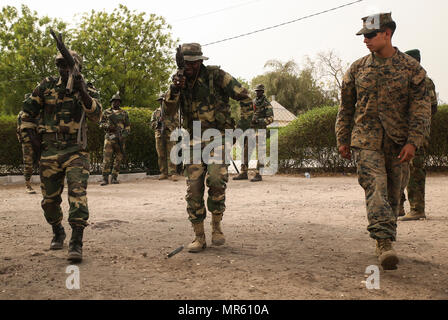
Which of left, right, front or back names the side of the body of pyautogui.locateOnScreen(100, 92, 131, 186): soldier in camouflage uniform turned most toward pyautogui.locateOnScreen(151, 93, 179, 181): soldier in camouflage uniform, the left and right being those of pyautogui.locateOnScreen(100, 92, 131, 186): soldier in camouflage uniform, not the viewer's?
left

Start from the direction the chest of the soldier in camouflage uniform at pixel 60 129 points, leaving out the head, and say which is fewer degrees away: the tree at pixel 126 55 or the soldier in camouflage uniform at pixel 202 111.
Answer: the soldier in camouflage uniform

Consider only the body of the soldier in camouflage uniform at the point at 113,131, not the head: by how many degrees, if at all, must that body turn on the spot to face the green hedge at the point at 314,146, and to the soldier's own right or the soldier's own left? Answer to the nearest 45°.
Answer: approximately 90° to the soldier's own left

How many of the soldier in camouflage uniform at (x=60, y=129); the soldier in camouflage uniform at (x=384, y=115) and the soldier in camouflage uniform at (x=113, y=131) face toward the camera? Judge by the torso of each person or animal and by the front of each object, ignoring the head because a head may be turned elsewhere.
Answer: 3

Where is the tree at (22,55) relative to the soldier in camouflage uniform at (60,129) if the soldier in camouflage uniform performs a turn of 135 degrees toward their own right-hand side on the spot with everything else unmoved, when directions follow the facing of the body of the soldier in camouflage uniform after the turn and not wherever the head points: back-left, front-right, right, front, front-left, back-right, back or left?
front-right

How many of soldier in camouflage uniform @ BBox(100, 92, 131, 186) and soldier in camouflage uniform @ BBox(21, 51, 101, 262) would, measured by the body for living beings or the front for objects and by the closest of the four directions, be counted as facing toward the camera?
2

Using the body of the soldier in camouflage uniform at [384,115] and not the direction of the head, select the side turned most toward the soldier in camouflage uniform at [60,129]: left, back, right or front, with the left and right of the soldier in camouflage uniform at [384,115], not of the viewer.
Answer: right

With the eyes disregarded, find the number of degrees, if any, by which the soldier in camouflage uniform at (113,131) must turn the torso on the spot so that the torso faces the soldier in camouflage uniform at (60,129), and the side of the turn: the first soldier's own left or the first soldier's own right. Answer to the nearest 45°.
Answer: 0° — they already face them

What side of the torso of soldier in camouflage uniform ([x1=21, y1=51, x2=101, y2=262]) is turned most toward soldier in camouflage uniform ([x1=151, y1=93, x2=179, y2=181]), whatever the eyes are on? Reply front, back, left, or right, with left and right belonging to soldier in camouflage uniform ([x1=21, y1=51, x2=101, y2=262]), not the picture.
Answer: back

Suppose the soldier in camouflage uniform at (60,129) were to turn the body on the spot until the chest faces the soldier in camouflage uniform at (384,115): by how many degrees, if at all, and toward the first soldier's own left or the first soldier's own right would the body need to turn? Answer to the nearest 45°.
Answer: approximately 45° to the first soldier's own left

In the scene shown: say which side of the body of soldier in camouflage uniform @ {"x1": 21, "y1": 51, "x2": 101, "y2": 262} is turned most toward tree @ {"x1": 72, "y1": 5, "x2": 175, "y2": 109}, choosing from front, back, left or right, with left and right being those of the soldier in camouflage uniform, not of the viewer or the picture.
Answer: back

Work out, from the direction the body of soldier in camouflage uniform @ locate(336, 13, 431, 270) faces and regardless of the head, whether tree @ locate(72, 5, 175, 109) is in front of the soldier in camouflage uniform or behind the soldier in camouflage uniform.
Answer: behind

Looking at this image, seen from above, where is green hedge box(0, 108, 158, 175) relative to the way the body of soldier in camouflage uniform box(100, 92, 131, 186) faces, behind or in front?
behind

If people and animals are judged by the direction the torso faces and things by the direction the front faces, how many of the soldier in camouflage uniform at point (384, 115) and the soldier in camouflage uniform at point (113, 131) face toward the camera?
2

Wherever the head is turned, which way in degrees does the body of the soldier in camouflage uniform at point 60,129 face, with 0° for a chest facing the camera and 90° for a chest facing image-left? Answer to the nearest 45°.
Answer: approximately 0°

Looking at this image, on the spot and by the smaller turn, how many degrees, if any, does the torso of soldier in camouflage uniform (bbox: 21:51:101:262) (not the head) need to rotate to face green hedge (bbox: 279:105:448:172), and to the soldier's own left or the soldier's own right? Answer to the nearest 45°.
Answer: approximately 135° to the soldier's own left

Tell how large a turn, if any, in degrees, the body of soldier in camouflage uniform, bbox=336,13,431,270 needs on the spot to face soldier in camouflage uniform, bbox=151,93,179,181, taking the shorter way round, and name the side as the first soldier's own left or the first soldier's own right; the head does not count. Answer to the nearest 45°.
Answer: approximately 135° to the first soldier's own right
